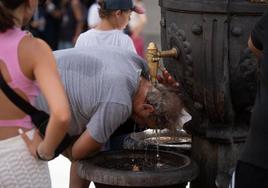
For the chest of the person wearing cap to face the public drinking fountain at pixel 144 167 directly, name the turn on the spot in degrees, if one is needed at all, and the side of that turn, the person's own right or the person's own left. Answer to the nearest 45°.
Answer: approximately 135° to the person's own right

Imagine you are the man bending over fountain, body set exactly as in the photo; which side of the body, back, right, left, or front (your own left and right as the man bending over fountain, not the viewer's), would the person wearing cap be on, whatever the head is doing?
left

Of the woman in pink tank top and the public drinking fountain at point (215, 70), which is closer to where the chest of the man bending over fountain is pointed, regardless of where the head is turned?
the public drinking fountain

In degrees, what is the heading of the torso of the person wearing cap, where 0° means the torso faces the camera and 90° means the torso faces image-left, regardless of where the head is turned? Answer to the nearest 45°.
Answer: approximately 225°

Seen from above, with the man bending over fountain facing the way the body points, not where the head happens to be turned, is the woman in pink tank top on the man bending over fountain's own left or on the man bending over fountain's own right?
on the man bending over fountain's own right

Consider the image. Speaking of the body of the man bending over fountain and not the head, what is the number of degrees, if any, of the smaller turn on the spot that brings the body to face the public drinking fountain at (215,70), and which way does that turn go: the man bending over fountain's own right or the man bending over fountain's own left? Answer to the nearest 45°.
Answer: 0° — they already face it

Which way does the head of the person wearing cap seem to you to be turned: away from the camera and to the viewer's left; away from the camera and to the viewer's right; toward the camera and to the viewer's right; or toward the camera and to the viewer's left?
away from the camera and to the viewer's right

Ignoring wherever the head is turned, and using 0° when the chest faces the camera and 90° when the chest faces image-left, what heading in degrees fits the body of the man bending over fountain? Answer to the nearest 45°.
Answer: approximately 270°
